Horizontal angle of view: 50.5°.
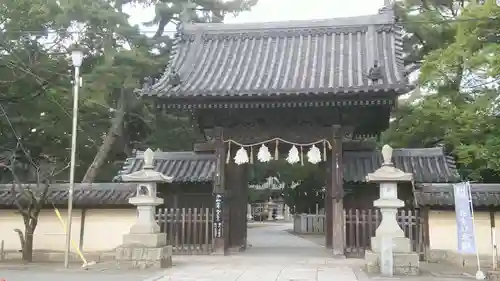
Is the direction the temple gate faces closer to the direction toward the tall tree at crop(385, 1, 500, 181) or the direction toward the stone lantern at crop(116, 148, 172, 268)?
the stone lantern

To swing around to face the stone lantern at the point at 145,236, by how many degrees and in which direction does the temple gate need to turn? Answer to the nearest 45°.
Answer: approximately 45° to its right

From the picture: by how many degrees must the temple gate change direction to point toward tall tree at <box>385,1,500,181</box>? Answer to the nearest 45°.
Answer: approximately 135° to its left

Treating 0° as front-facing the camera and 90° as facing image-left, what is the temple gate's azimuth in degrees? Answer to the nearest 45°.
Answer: approximately 0°

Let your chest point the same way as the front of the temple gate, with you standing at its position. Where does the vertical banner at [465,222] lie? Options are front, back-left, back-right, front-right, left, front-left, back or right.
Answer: front-left
